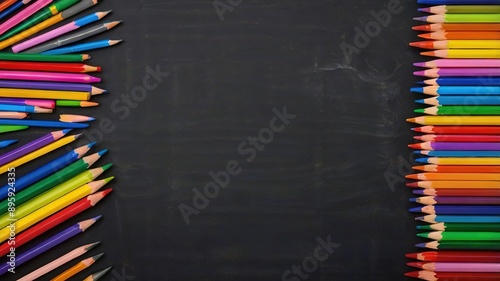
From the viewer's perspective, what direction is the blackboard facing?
toward the camera
